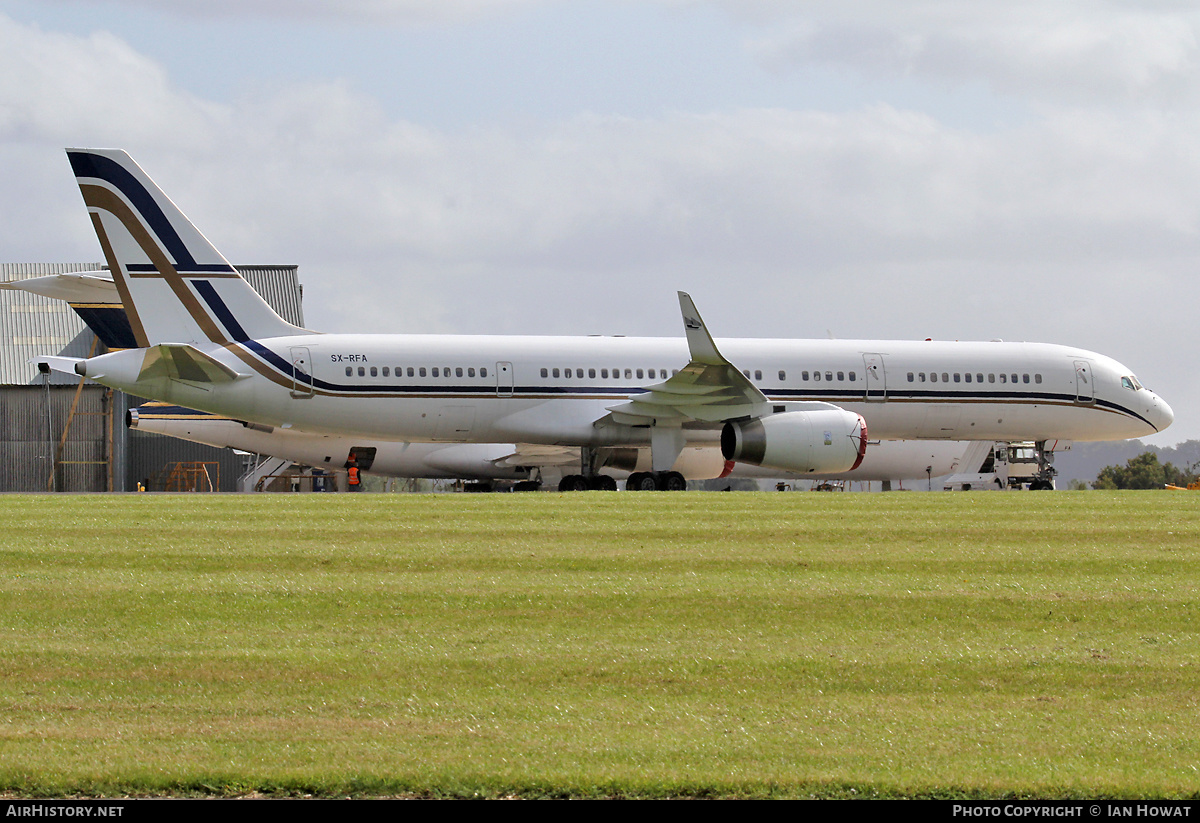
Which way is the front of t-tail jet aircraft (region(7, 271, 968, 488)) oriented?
to the viewer's right

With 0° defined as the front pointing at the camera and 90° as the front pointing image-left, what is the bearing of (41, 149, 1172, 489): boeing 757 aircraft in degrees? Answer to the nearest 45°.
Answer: approximately 270°
